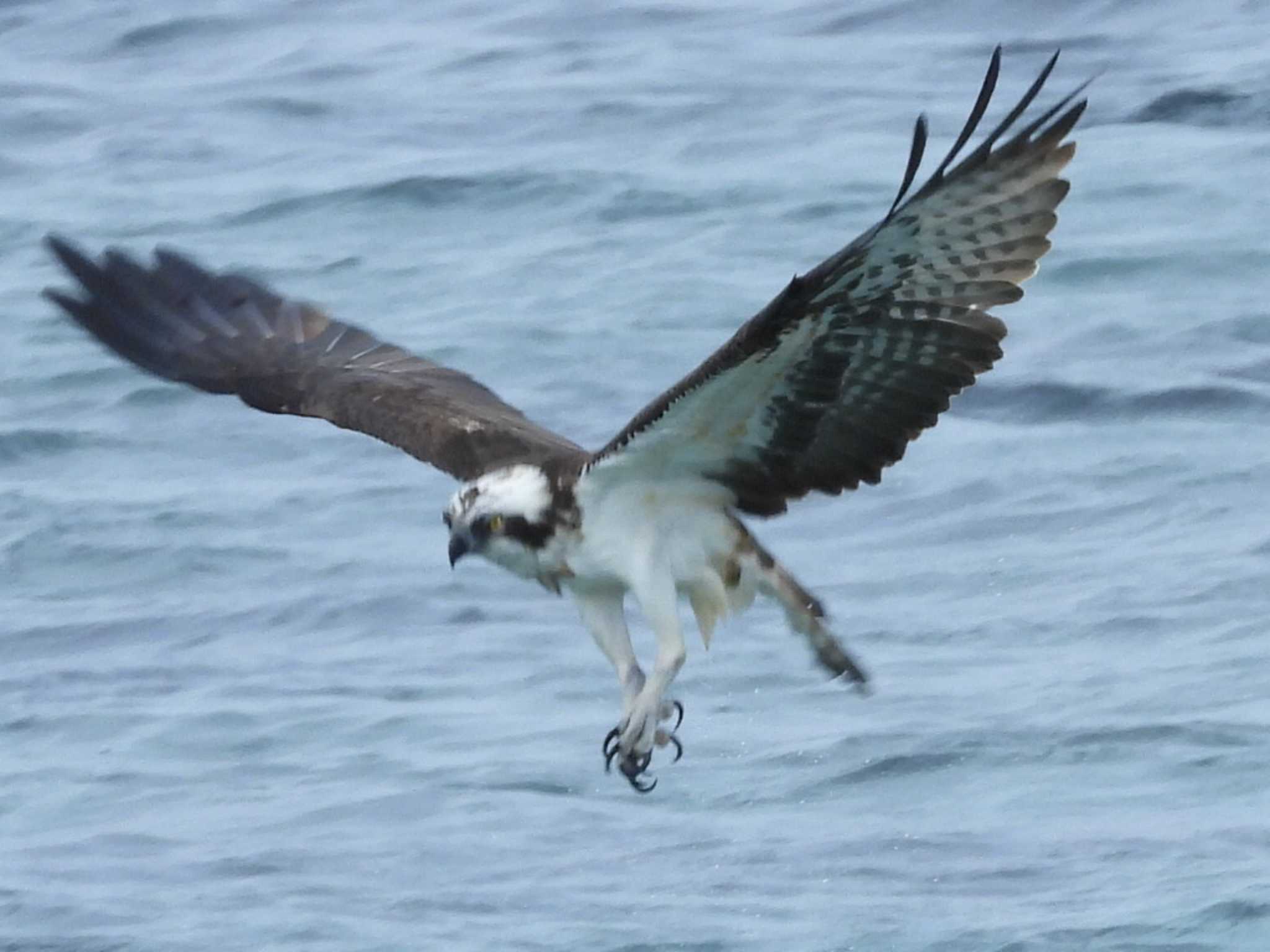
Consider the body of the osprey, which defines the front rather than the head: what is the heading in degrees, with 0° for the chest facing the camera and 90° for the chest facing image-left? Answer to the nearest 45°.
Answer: approximately 45°
